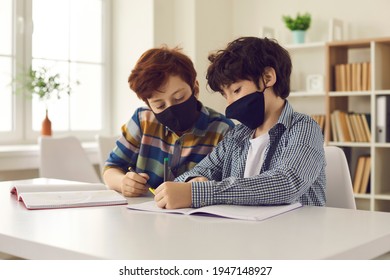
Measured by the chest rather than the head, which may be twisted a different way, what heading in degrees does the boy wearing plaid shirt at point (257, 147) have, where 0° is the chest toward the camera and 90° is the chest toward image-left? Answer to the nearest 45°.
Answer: approximately 45°

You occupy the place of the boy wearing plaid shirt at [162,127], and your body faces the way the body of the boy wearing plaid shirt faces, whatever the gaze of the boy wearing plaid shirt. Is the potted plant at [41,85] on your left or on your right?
on your right

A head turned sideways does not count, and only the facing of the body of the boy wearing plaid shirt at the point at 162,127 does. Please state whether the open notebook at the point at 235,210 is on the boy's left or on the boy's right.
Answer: on the boy's left

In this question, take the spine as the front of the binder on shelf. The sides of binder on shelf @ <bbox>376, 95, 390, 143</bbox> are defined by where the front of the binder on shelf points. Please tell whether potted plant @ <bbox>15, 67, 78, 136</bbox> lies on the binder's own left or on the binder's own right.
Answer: on the binder's own right

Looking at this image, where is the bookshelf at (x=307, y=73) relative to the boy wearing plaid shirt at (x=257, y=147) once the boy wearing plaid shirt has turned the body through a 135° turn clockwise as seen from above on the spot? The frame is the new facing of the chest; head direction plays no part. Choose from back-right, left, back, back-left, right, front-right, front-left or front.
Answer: front

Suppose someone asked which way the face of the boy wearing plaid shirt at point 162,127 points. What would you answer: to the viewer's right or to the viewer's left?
to the viewer's right

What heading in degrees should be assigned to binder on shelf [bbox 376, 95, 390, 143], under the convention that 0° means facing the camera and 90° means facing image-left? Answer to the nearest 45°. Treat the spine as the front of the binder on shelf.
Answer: approximately 0°

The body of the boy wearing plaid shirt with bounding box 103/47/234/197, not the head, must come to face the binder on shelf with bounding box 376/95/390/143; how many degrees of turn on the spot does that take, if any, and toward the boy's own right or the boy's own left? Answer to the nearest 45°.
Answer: approximately 180°
